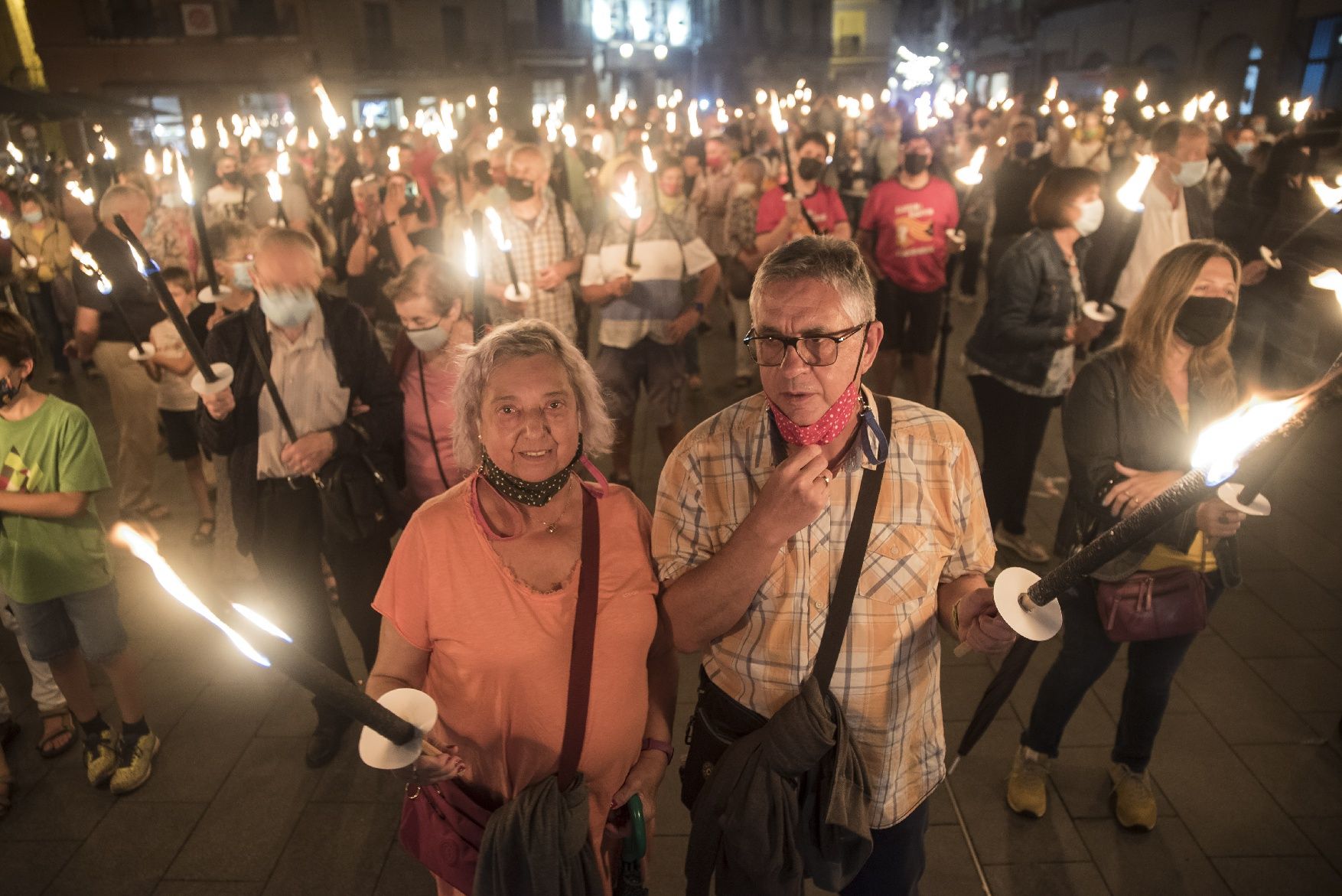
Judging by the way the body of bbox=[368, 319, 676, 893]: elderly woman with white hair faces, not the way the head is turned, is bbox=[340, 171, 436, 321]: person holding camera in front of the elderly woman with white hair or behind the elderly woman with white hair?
behind

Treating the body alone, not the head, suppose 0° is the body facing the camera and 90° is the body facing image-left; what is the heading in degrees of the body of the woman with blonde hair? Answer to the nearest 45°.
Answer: approximately 315°

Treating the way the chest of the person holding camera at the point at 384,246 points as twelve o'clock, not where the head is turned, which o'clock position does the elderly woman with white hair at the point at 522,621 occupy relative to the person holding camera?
The elderly woman with white hair is roughly at 12 o'clock from the person holding camera.

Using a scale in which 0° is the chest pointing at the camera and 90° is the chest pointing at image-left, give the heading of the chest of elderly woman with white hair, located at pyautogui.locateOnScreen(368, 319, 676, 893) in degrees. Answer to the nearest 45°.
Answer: approximately 0°

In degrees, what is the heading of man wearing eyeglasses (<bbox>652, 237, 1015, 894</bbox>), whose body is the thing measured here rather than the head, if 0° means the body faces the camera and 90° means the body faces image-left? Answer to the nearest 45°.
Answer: approximately 0°

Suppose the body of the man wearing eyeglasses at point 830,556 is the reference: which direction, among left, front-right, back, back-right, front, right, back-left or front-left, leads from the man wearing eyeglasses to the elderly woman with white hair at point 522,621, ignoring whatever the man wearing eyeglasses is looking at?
right

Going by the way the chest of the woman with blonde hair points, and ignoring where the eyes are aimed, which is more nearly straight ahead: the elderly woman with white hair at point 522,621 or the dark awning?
the elderly woman with white hair

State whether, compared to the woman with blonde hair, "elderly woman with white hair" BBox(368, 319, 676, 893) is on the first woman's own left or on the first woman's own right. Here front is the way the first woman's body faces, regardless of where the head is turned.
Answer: on the first woman's own right

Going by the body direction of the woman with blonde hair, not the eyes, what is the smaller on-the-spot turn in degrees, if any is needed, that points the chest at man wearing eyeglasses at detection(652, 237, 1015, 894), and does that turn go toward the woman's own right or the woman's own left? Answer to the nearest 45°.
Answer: approximately 90° to the woman's own right
